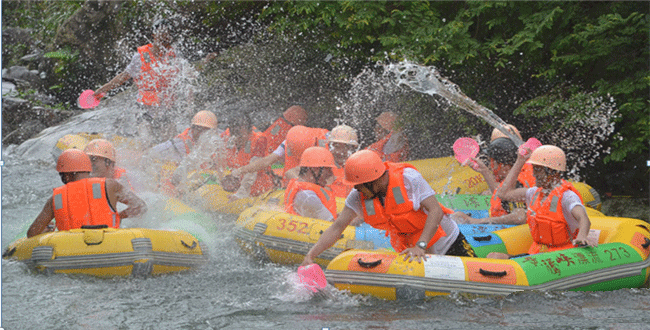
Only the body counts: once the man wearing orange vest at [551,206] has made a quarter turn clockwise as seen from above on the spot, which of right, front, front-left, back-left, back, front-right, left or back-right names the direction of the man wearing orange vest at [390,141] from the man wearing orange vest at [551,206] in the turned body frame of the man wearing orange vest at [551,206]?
front

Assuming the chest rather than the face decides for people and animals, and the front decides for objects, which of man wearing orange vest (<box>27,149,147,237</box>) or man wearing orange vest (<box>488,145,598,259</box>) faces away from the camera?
man wearing orange vest (<box>27,149,147,237</box>)

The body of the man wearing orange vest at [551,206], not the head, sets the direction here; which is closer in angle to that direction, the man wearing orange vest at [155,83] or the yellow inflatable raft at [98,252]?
the yellow inflatable raft

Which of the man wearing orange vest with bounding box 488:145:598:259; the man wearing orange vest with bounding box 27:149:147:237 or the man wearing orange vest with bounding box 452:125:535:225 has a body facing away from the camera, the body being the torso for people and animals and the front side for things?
the man wearing orange vest with bounding box 27:149:147:237

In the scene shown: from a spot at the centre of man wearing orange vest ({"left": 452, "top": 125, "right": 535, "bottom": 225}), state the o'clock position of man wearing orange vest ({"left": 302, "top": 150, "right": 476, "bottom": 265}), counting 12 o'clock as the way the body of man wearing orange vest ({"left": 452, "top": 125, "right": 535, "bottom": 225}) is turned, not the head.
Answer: man wearing orange vest ({"left": 302, "top": 150, "right": 476, "bottom": 265}) is roughly at 11 o'clock from man wearing orange vest ({"left": 452, "top": 125, "right": 535, "bottom": 225}).

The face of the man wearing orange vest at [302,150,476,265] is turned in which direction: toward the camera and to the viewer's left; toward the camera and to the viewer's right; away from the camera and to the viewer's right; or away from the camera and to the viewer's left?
toward the camera and to the viewer's left

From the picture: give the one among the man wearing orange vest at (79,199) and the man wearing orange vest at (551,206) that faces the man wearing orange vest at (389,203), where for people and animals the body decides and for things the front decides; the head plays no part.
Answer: the man wearing orange vest at (551,206)

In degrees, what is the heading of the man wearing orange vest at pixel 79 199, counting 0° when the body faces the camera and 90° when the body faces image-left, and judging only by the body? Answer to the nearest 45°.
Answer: approximately 180°

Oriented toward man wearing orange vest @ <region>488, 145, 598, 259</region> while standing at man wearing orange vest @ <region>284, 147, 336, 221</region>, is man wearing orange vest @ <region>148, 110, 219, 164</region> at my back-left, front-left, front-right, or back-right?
back-left

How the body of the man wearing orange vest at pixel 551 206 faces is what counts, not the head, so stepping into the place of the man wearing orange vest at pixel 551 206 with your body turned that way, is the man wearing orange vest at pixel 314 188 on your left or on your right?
on your right

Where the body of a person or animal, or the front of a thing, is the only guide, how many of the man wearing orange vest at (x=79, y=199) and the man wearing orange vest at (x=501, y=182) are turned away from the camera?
1

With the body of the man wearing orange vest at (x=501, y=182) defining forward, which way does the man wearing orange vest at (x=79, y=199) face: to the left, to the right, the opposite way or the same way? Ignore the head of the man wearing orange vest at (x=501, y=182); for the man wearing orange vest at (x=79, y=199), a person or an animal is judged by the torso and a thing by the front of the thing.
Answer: to the right

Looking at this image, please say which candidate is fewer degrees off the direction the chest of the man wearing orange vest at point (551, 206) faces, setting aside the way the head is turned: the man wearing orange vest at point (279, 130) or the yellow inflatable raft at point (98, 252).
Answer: the yellow inflatable raft

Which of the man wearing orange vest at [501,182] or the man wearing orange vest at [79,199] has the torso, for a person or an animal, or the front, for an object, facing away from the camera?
the man wearing orange vest at [79,199]

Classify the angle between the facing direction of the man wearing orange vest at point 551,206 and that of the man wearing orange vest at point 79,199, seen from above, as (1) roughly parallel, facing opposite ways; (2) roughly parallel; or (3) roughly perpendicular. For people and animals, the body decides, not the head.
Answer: roughly parallel, facing opposite ways
